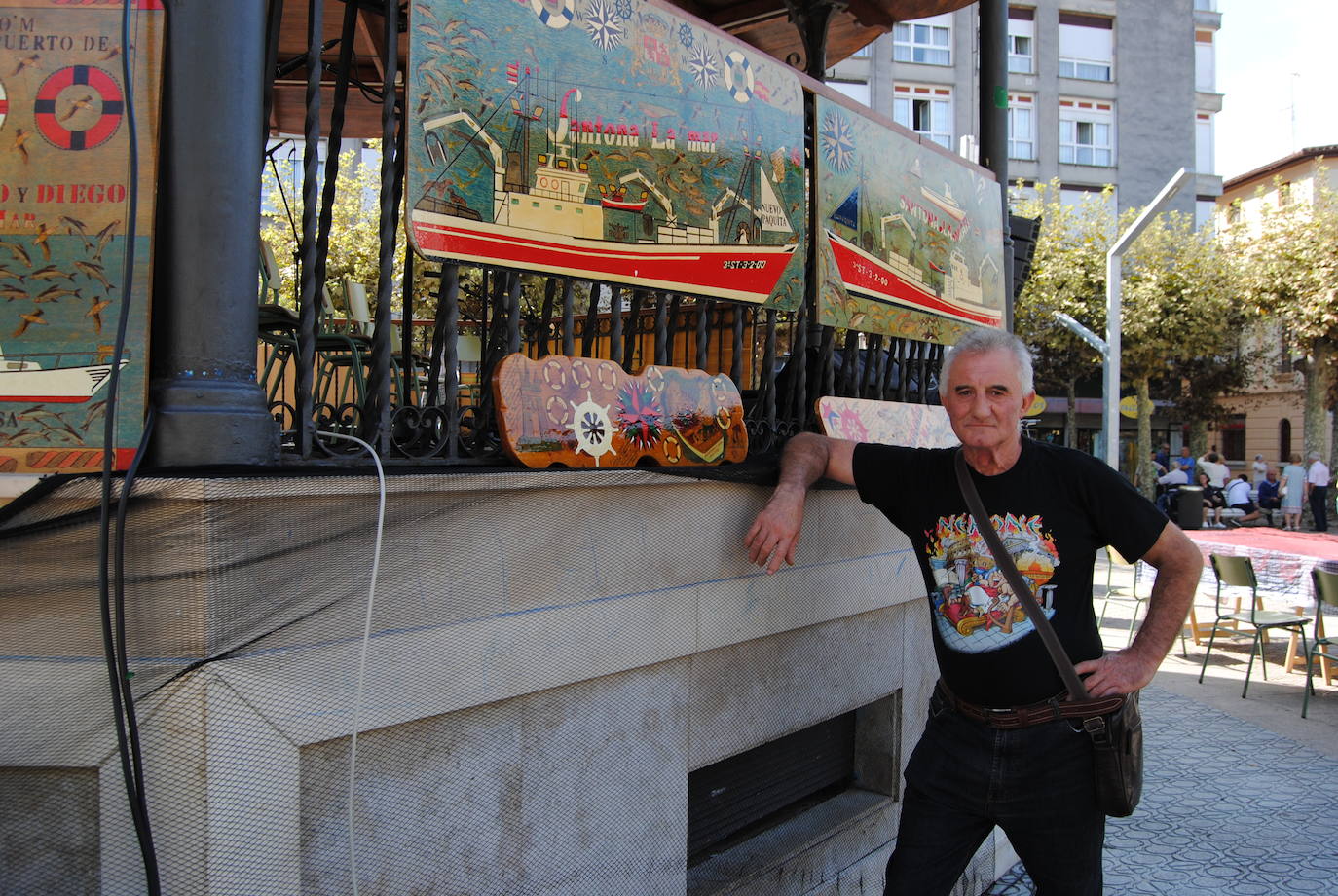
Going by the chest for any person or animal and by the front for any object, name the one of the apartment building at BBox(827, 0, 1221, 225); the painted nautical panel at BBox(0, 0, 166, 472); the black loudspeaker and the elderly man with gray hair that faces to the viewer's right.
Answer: the black loudspeaker

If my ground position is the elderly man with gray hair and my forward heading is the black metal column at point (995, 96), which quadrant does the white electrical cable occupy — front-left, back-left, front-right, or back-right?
back-left

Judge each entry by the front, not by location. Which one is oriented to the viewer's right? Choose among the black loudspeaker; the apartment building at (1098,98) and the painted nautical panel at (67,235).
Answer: the black loudspeaker

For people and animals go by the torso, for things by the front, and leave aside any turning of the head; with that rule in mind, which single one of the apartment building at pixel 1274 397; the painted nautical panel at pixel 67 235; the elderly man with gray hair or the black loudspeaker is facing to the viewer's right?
the black loudspeaker

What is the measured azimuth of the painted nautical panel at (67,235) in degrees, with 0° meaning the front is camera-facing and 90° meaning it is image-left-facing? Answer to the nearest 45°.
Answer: approximately 0°

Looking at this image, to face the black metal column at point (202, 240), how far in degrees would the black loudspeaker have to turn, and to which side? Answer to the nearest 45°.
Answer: approximately 90° to its right

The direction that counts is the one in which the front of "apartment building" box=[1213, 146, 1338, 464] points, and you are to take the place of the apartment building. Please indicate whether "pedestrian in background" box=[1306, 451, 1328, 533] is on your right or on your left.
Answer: on your left

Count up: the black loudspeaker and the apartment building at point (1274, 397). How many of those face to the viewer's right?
1

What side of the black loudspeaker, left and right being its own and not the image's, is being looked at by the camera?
right

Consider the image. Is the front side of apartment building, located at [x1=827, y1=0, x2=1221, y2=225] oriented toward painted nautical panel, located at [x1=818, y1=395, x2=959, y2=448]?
yes
